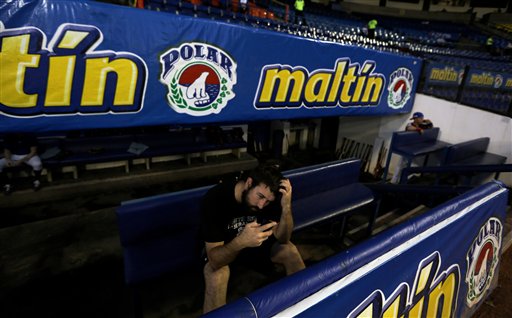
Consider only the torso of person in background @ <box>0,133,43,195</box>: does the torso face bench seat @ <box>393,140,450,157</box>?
no

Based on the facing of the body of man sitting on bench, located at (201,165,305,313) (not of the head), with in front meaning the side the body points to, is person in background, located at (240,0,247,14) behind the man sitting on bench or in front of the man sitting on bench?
behind

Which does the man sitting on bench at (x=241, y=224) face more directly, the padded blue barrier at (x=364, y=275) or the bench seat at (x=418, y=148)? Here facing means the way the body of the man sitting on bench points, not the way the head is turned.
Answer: the padded blue barrier

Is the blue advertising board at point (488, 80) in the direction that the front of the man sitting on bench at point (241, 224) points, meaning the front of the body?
no

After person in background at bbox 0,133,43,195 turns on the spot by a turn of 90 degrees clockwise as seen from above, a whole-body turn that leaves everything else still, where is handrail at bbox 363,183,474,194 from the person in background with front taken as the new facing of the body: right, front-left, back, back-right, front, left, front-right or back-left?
back-left

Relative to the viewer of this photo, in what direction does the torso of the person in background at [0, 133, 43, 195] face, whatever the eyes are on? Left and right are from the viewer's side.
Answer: facing the viewer

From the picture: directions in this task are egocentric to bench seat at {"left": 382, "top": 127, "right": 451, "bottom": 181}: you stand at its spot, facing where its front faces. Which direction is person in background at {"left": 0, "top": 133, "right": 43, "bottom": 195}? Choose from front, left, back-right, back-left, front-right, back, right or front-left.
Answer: right

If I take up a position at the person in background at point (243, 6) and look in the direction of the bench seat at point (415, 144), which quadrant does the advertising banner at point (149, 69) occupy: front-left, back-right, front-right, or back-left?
front-right

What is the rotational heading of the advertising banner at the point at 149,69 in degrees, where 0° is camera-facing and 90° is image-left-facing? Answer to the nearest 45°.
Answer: approximately 315°

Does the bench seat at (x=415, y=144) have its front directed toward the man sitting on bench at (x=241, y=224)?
no

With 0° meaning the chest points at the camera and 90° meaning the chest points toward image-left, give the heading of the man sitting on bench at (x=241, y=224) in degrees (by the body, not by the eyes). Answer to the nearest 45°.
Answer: approximately 315°

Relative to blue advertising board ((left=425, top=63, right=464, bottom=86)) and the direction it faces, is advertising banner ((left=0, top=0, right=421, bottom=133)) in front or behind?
in front

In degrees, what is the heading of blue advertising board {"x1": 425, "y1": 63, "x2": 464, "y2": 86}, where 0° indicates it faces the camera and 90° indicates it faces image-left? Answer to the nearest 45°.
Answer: approximately 0°

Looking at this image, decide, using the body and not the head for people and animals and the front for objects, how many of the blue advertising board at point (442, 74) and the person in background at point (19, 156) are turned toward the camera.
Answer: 2
